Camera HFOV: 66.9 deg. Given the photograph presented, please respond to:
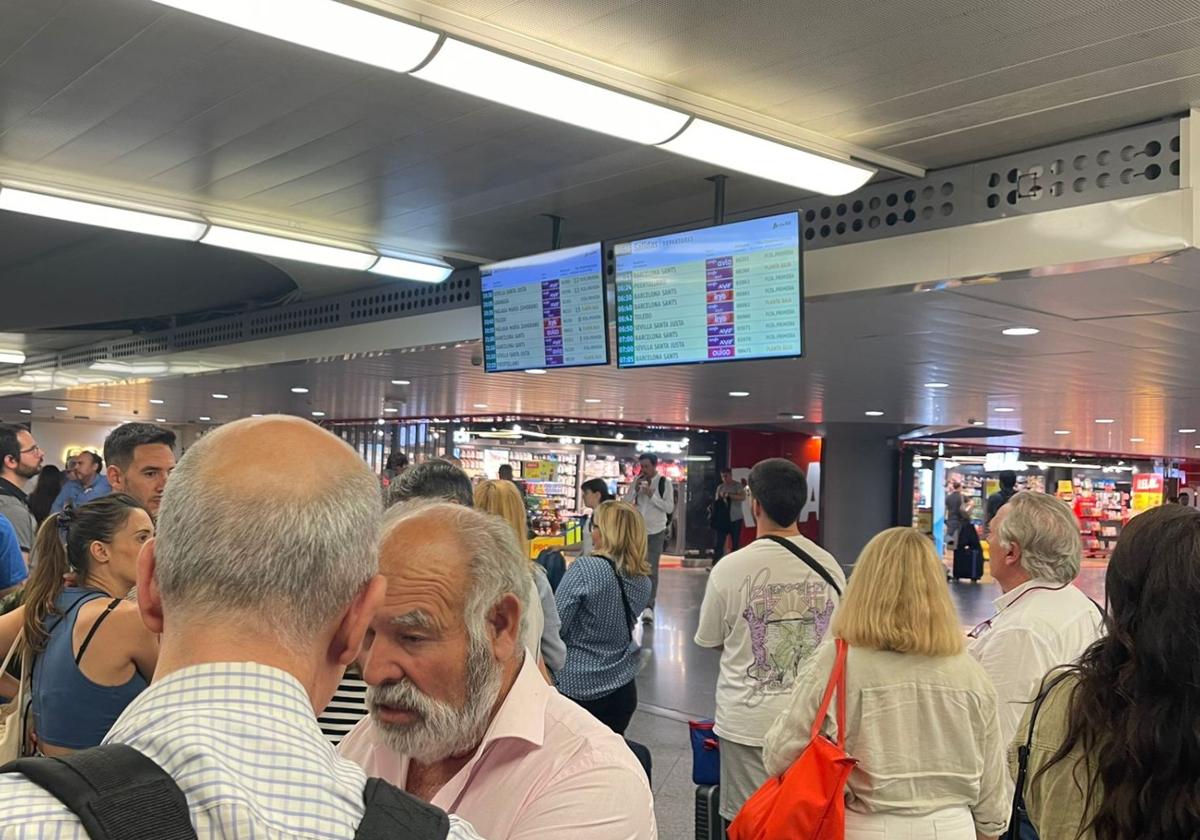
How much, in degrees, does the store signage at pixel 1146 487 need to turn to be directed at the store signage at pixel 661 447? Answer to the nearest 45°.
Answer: approximately 45° to its right

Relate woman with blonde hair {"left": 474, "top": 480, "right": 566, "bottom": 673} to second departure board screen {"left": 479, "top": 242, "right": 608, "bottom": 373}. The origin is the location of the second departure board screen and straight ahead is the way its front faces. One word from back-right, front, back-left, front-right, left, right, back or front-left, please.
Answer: front-left

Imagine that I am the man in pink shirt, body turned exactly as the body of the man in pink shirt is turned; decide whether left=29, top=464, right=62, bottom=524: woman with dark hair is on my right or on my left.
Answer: on my right

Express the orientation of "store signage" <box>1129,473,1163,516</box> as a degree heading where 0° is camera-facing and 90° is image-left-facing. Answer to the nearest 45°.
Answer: approximately 0°

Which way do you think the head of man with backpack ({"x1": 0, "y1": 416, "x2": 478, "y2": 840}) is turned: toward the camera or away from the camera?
away from the camera

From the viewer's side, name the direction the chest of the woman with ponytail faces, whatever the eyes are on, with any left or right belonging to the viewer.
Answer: facing away from the viewer and to the right of the viewer

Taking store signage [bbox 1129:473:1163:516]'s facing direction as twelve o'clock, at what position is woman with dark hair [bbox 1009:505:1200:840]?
The woman with dark hair is roughly at 12 o'clock from the store signage.

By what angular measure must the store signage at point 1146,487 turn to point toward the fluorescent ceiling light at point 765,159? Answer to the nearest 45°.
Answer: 0° — it already faces it

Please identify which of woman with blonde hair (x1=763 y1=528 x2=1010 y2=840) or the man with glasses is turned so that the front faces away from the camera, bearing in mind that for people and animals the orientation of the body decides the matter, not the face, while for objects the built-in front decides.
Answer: the woman with blonde hair

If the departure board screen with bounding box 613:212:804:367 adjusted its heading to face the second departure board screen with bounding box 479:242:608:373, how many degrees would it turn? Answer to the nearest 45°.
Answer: approximately 90° to its right

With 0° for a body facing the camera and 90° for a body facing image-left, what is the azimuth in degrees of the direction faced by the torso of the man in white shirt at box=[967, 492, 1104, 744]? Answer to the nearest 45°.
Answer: approximately 135°

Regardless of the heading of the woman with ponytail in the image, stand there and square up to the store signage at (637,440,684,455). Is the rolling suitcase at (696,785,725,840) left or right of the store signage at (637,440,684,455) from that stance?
right

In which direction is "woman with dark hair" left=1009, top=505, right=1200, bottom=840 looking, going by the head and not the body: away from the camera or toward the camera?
away from the camera

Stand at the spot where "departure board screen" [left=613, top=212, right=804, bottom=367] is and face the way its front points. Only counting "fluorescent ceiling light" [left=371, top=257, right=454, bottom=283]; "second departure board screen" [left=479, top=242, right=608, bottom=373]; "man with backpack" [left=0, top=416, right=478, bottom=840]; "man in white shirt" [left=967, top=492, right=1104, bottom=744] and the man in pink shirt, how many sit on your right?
2

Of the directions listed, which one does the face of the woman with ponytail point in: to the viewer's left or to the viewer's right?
to the viewer's right

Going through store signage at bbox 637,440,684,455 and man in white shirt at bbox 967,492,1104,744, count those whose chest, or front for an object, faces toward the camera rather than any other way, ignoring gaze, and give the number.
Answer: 1
